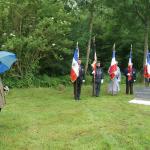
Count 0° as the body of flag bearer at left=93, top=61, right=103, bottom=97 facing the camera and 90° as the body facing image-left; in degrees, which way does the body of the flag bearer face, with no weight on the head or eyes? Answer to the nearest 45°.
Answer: approximately 0°
